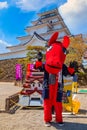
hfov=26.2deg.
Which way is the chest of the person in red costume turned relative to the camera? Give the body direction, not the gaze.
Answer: toward the camera

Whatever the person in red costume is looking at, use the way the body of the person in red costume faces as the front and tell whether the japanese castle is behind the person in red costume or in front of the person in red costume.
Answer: behind

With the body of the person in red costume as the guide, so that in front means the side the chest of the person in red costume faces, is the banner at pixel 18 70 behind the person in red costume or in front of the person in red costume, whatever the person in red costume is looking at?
behind

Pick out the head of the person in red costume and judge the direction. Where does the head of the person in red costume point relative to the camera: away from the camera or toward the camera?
toward the camera
